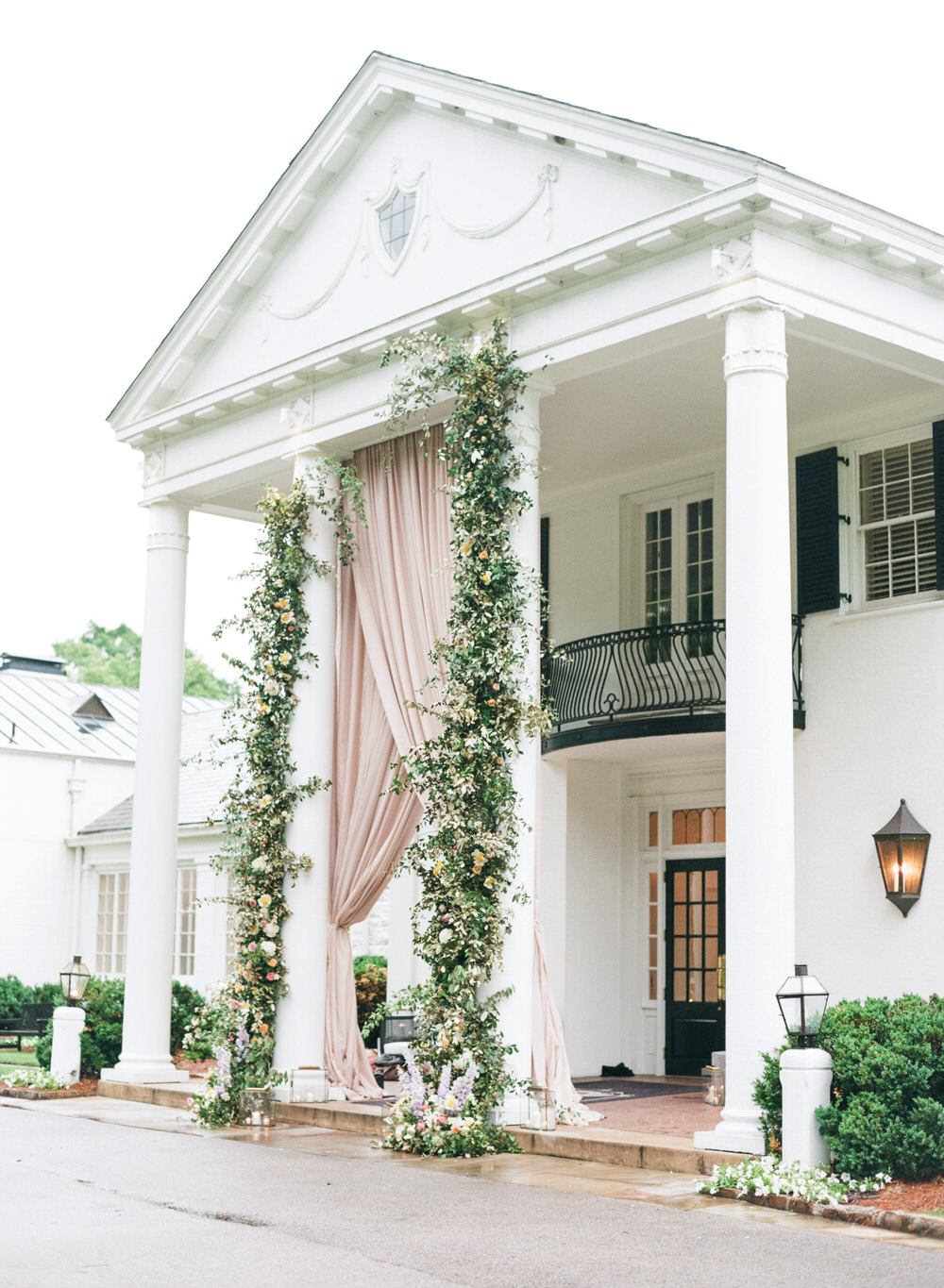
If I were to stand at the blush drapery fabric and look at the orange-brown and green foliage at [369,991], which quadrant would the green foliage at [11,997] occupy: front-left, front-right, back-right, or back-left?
front-left

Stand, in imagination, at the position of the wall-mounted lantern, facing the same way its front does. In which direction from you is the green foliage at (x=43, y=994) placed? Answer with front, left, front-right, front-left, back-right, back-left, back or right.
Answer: right

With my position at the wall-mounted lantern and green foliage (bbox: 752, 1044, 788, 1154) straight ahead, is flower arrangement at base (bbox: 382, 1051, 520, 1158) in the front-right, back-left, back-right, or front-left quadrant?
front-right

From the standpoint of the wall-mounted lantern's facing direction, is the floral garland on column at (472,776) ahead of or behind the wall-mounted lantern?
ahead

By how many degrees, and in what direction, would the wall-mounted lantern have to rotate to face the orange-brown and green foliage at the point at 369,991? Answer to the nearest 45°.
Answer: approximately 90° to its right

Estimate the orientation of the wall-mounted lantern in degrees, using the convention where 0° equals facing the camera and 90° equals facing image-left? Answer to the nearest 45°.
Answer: approximately 45°

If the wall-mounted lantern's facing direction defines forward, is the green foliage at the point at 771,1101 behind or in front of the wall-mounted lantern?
in front

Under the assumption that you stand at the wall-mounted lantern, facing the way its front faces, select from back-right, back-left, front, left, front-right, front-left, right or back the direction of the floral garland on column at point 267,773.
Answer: front-right

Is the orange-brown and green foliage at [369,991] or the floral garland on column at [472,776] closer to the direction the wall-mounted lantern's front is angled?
the floral garland on column

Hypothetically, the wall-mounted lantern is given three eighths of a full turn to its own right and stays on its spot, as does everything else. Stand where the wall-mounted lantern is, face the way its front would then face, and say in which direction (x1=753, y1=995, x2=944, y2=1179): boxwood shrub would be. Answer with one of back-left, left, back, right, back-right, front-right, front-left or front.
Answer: back

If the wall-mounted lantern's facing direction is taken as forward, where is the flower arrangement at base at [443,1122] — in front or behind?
in front

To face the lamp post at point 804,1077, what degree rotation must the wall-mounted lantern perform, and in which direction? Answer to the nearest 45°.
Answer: approximately 45° to its left

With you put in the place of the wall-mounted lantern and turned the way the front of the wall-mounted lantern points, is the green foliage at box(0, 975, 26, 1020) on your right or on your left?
on your right
